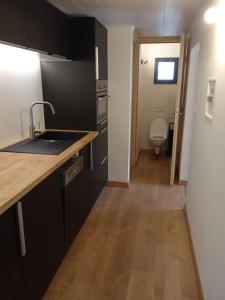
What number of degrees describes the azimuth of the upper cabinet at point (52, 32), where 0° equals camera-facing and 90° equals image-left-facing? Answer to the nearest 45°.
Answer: approximately 315°

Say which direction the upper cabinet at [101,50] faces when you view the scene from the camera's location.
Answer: facing to the right of the viewer

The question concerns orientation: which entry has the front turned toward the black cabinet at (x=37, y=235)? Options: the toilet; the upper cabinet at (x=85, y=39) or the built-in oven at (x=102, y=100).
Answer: the toilet

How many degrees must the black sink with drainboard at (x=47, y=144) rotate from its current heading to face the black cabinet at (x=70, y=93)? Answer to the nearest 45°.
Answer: approximately 45° to its left

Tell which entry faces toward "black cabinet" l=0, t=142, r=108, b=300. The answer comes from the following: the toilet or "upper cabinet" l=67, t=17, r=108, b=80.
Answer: the toilet

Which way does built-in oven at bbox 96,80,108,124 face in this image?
to the viewer's right
